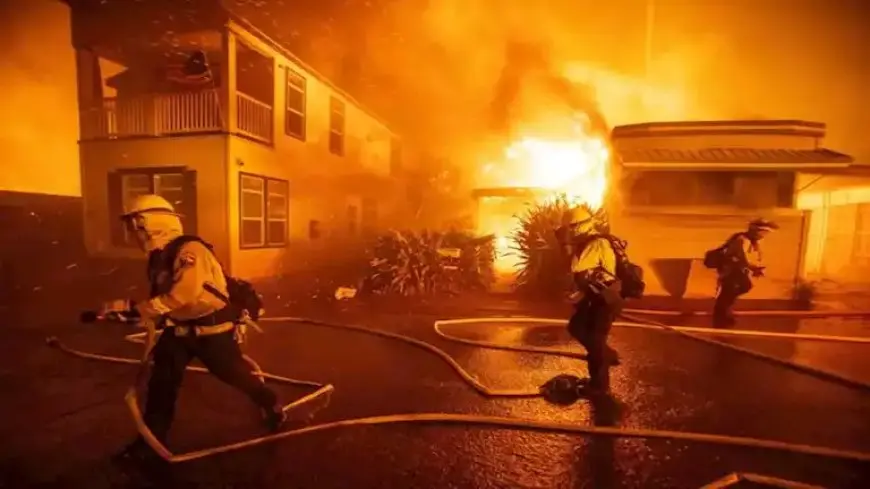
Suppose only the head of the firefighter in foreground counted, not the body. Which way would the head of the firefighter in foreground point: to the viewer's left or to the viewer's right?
to the viewer's left

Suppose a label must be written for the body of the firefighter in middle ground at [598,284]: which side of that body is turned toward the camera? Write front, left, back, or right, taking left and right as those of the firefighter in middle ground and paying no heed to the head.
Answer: left

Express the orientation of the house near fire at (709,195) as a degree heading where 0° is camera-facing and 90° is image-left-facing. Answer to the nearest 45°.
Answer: approximately 0°

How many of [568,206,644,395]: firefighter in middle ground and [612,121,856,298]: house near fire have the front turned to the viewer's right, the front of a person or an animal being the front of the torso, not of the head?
0

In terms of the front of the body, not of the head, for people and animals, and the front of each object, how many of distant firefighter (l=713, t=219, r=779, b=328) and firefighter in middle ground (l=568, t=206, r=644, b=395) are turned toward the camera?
0

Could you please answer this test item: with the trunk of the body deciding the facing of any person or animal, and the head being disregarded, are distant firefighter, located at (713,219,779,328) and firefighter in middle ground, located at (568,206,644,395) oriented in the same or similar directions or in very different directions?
very different directions

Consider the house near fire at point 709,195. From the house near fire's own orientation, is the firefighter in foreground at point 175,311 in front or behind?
in front

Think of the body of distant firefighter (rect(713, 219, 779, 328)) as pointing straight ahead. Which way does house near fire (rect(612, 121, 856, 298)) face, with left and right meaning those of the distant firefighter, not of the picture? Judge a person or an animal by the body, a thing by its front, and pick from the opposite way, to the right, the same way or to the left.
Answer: to the right

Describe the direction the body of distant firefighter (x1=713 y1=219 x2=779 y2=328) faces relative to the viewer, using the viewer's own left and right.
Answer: facing to the right of the viewer

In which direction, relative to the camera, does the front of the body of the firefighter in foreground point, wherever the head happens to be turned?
to the viewer's left
